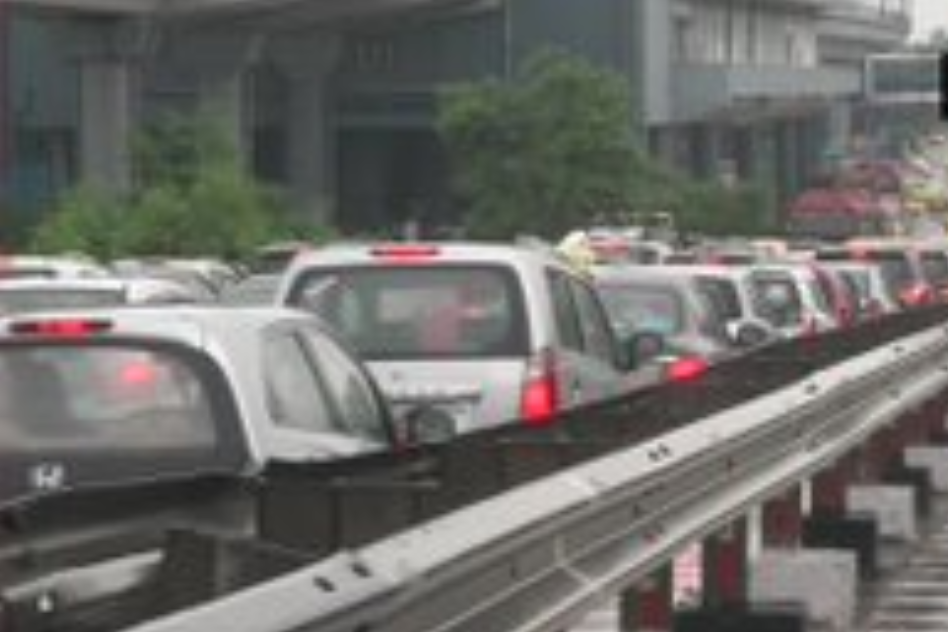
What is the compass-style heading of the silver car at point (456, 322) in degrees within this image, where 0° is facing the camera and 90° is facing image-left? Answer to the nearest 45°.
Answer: approximately 180°
